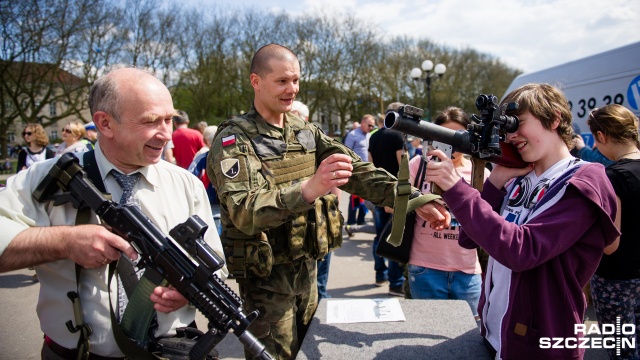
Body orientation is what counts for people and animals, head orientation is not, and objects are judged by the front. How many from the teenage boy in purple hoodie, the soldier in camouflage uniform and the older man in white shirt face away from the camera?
0

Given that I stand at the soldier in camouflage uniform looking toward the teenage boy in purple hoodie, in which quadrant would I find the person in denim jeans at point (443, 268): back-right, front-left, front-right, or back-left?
front-left

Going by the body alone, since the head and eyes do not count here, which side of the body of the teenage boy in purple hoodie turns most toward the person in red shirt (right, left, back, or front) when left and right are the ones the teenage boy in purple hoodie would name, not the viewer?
right

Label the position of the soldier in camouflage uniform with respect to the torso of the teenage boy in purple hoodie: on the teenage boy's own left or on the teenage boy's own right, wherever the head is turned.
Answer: on the teenage boy's own right

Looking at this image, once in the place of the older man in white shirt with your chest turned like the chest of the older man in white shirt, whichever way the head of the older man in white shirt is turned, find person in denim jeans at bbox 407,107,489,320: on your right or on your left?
on your left

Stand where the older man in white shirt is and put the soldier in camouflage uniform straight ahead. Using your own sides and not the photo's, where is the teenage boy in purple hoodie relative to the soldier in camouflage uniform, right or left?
right

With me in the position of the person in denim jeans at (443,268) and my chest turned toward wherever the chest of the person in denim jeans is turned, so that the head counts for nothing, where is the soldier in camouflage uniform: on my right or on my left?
on my right

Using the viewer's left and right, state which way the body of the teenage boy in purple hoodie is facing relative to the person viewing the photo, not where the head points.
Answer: facing the viewer and to the left of the viewer

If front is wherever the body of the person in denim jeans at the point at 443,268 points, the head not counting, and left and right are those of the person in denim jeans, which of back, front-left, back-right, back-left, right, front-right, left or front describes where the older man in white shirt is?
front-right

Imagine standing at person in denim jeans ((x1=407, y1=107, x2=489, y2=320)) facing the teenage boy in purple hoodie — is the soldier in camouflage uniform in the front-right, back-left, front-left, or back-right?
front-right

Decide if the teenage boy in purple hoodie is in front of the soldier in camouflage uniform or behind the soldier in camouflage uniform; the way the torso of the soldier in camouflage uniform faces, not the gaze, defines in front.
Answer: in front

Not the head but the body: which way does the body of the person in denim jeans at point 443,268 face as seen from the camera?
toward the camera

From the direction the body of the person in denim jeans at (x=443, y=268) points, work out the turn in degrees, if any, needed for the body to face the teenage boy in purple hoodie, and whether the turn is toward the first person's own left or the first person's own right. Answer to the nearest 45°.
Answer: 0° — they already face them
